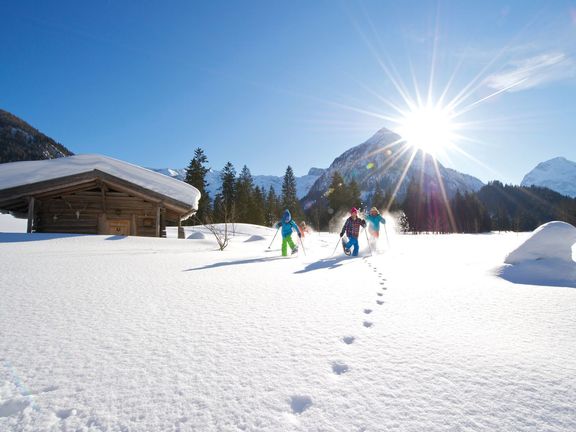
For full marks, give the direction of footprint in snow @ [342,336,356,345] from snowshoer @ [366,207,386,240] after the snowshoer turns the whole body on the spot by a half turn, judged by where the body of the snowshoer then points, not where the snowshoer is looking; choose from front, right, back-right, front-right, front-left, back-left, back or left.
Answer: back

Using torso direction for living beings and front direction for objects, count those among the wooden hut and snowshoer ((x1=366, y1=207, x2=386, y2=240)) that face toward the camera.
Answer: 2

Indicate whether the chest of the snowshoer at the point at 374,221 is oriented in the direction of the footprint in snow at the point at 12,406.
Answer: yes

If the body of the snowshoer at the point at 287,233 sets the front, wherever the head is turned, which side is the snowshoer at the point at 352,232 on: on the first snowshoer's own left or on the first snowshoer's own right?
on the first snowshoer's own left

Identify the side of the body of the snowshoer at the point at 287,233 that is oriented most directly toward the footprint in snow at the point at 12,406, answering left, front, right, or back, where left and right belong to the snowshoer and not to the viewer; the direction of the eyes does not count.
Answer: front

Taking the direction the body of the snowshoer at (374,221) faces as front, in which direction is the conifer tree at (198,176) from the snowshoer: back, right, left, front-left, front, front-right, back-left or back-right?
back-right

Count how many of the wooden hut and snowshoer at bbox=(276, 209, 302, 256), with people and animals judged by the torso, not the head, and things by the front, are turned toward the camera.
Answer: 2

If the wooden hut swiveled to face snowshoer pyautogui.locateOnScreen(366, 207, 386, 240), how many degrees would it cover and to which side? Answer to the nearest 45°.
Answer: approximately 45° to its left

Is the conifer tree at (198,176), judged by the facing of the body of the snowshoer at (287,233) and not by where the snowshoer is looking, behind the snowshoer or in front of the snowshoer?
behind

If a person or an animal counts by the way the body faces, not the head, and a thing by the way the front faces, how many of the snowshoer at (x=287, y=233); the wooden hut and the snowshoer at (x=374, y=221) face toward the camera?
3

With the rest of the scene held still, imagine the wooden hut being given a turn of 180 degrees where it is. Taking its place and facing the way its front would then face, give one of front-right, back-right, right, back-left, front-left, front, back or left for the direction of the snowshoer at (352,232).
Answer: back-right

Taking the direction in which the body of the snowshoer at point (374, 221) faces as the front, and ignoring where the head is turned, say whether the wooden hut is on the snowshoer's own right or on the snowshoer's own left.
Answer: on the snowshoer's own right

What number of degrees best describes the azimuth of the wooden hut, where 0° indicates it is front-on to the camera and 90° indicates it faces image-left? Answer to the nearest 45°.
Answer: approximately 0°

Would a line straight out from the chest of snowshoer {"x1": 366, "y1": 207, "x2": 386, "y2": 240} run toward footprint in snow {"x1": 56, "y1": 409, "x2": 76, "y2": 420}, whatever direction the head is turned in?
yes

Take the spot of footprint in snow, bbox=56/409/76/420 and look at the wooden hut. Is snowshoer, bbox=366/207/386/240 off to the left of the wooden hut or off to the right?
right
